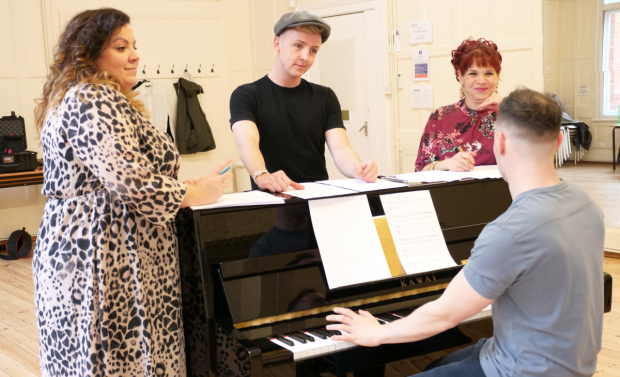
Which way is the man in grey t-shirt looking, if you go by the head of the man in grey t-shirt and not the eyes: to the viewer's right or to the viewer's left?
to the viewer's left

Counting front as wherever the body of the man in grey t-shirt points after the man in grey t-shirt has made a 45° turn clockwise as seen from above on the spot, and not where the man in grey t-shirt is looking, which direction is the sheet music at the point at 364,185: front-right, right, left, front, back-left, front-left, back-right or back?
front-left

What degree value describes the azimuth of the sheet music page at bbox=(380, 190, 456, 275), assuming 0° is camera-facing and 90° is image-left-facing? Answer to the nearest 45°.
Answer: approximately 315°

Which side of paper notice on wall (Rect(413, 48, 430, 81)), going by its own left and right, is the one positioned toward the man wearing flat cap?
front

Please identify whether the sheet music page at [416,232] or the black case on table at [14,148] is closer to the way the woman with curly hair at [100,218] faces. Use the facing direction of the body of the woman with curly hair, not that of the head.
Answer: the sheet music page

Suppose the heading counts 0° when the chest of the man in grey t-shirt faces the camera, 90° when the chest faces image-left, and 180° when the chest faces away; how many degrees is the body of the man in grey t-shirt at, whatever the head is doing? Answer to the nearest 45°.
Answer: approximately 135°

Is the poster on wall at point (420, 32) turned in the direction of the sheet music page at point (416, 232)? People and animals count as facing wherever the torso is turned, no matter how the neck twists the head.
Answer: yes

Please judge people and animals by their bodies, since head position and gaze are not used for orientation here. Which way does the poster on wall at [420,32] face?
toward the camera

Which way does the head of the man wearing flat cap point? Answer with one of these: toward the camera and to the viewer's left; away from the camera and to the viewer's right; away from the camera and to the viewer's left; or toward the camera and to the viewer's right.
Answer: toward the camera and to the viewer's right

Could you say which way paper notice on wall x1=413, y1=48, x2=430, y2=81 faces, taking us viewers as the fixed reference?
facing the viewer

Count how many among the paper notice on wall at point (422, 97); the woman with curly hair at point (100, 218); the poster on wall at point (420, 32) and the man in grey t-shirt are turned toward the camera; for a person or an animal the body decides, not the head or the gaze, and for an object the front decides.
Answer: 2

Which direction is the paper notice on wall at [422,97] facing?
toward the camera

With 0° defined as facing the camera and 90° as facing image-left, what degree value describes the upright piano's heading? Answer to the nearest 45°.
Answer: approximately 315°

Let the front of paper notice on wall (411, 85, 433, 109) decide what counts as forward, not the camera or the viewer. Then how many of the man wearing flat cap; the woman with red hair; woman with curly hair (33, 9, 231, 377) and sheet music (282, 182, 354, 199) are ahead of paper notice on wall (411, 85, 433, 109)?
4

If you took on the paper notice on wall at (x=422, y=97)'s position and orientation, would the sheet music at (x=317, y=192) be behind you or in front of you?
in front
